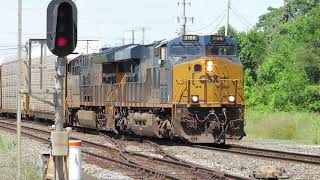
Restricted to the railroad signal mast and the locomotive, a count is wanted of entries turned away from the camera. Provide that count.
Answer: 0

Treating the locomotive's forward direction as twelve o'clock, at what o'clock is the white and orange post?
The white and orange post is roughly at 2 o'clock from the locomotive.

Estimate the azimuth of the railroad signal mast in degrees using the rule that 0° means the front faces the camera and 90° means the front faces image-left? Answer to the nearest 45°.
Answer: approximately 0°

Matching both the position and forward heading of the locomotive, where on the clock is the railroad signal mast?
The railroad signal mast is roughly at 2 o'clock from the locomotive.

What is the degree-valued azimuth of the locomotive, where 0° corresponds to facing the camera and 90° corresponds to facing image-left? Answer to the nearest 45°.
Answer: approximately 315°
